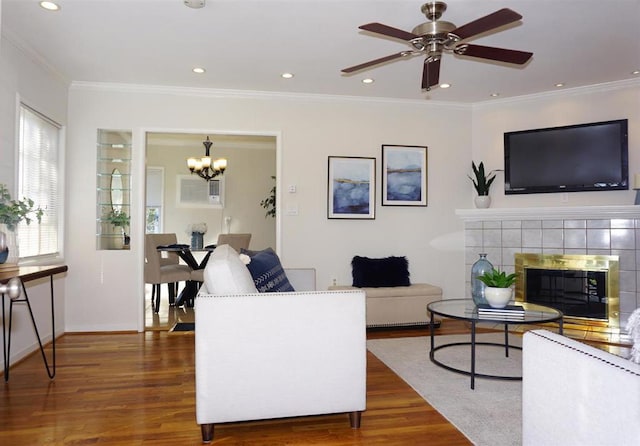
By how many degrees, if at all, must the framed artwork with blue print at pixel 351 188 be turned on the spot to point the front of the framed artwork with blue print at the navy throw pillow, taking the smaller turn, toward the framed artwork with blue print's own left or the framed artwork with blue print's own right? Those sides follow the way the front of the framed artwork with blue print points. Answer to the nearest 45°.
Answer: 0° — it already faces it

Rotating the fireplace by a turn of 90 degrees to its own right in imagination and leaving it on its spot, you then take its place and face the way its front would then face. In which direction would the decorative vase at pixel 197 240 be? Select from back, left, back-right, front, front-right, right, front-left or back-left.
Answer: front

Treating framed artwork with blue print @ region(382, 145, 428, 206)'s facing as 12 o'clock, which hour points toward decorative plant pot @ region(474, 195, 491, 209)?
The decorative plant pot is roughly at 9 o'clock from the framed artwork with blue print.

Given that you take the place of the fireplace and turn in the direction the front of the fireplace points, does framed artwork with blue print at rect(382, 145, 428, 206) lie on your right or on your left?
on your right

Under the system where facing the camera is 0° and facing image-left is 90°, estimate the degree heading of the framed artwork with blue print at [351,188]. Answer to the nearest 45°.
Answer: approximately 0°

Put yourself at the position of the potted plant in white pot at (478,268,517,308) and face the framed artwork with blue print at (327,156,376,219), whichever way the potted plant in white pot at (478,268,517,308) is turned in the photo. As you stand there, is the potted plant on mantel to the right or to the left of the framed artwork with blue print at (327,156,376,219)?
right
